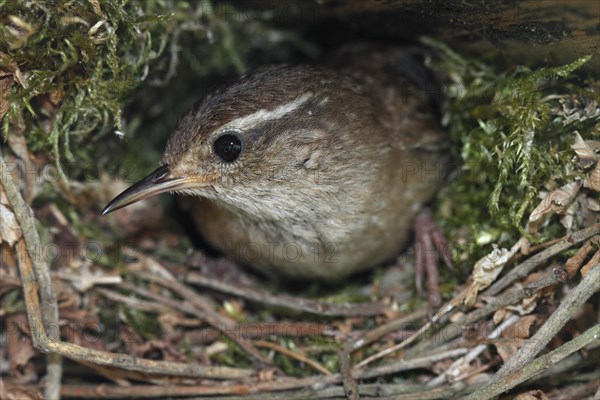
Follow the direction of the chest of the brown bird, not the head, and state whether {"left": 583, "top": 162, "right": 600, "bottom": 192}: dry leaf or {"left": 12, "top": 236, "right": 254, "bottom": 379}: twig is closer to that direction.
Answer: the twig

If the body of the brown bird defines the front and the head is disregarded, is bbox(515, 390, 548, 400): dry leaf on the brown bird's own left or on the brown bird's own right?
on the brown bird's own left

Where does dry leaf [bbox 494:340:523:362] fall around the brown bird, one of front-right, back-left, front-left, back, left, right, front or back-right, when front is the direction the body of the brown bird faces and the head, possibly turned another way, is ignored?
left

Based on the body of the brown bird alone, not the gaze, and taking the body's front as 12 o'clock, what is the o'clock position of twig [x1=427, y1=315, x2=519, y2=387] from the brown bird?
The twig is roughly at 9 o'clock from the brown bird.

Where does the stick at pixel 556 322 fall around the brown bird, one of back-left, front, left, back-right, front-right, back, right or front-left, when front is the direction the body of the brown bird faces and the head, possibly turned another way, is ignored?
left

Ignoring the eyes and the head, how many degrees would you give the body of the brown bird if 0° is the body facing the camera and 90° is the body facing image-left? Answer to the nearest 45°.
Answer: approximately 45°

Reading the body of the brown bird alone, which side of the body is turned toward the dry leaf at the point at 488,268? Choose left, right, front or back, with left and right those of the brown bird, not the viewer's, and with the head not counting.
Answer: left

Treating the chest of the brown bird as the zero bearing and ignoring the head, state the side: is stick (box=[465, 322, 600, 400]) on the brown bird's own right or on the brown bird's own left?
on the brown bird's own left
